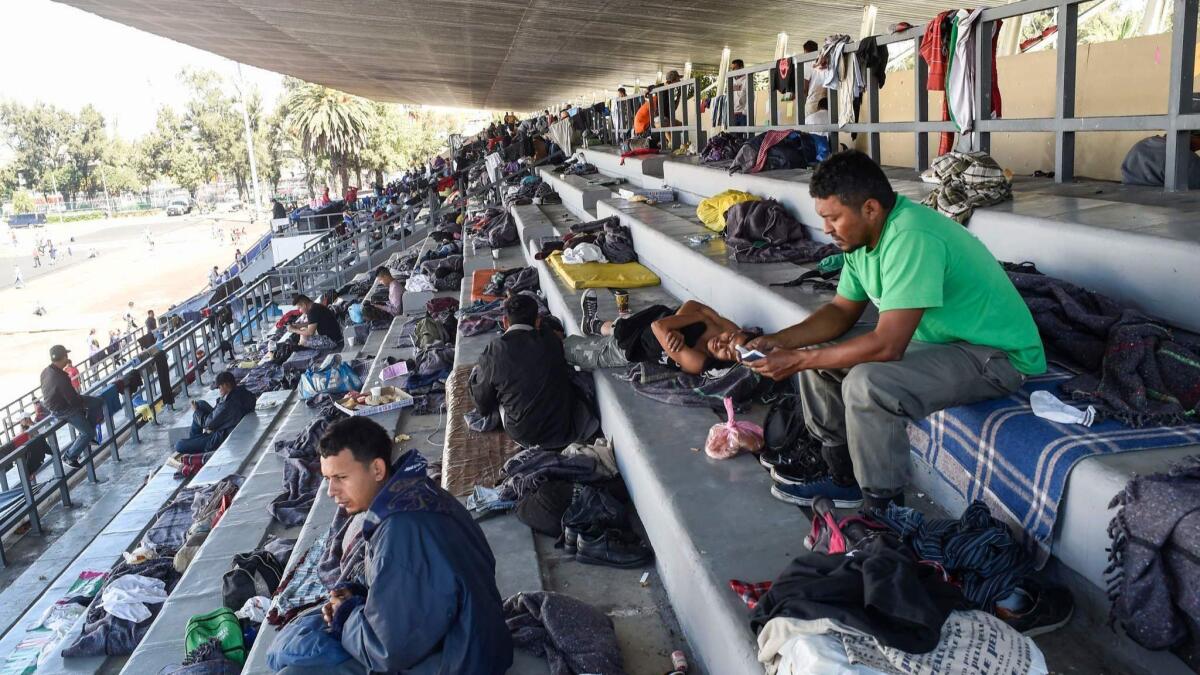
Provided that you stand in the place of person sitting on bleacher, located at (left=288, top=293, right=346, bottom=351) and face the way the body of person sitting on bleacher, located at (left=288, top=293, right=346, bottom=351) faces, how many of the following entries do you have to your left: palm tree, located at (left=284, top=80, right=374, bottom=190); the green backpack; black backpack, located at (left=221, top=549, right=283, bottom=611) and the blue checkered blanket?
3

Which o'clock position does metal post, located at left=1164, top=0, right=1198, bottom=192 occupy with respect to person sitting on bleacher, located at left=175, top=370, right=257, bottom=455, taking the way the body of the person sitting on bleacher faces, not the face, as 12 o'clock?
The metal post is roughly at 8 o'clock from the person sitting on bleacher.

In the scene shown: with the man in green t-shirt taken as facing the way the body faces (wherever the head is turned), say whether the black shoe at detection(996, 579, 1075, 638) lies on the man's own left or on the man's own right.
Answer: on the man's own left

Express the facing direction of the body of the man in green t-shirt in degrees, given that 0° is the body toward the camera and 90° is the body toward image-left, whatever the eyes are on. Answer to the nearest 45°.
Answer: approximately 90°

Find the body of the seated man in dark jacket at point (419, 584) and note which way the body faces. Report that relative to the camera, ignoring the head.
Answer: to the viewer's left

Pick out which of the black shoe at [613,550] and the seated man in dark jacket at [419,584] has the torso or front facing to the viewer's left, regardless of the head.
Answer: the seated man in dark jacket

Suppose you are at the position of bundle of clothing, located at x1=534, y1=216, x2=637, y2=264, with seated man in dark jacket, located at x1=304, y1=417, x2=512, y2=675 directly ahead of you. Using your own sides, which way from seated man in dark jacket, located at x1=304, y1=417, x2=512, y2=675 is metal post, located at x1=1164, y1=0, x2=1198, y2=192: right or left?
left

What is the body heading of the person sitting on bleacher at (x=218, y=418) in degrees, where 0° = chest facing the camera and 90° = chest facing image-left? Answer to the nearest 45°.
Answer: approximately 90°
